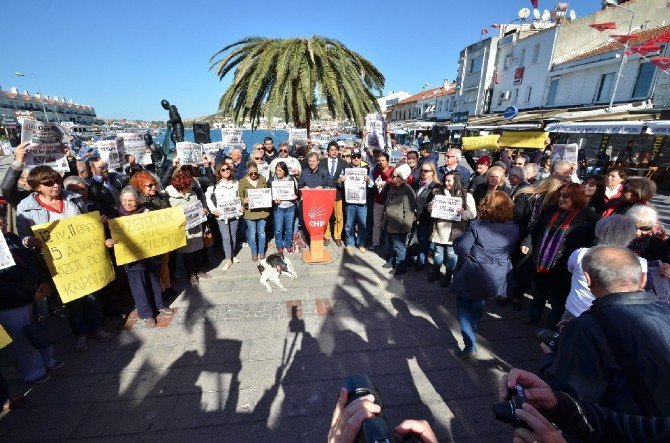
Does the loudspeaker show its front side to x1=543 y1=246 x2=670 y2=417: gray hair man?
yes

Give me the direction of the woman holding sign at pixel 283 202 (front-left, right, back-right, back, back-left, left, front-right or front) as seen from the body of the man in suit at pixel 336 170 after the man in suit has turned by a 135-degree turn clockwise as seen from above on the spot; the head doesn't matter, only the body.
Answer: left

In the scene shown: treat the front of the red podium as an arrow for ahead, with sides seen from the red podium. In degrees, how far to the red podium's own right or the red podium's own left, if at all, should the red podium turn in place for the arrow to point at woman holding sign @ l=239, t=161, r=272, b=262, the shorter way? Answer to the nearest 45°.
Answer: approximately 90° to the red podium's own right

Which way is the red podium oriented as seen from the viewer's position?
toward the camera

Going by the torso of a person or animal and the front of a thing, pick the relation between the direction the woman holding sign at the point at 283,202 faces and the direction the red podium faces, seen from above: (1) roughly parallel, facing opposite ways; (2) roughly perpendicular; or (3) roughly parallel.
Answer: roughly parallel

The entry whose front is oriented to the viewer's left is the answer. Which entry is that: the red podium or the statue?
the statue

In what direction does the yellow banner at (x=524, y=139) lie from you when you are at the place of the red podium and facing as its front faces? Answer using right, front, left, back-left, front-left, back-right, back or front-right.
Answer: back-left

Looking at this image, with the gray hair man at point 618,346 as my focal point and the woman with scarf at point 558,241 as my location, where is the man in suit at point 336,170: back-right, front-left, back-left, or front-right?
back-right

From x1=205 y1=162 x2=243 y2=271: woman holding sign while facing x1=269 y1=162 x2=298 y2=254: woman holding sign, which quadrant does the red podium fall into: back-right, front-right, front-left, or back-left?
front-right

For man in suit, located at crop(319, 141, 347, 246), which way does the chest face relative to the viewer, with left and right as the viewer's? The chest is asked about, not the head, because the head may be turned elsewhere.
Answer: facing the viewer

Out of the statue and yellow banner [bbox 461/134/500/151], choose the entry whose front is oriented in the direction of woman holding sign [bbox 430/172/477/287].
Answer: the yellow banner

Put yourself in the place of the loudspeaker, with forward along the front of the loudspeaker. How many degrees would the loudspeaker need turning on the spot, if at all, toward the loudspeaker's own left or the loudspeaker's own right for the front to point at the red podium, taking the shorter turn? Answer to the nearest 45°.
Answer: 0° — it already faces it

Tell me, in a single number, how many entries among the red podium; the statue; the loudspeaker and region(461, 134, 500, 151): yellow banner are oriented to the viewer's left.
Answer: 1

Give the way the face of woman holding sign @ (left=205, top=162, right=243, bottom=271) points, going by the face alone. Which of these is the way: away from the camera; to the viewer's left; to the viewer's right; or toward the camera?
toward the camera

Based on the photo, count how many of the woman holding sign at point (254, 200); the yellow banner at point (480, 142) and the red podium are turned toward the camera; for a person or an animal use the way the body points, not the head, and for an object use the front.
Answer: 3

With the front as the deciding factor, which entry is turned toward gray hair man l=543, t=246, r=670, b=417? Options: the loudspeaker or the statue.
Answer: the loudspeaker

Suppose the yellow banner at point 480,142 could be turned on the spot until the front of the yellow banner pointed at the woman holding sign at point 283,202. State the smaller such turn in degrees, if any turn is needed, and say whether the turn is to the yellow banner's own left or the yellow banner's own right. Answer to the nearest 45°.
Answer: approximately 45° to the yellow banner's own right
